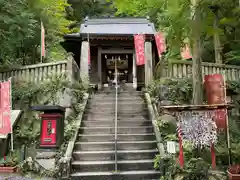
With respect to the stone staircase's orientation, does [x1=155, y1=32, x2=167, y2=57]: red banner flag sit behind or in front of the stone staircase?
behind

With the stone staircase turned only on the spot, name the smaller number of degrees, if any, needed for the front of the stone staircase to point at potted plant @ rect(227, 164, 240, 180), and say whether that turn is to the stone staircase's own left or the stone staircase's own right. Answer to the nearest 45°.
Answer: approximately 45° to the stone staircase's own left

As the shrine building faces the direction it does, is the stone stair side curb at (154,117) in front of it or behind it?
in front

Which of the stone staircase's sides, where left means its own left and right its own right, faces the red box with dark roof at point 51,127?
right

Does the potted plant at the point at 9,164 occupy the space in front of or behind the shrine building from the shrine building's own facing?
in front

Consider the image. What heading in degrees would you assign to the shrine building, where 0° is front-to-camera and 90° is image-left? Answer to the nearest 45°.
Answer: approximately 0°

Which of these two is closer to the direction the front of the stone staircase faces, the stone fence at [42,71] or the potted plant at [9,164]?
the potted plant

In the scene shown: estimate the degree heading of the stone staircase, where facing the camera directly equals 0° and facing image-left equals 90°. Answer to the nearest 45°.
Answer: approximately 0°

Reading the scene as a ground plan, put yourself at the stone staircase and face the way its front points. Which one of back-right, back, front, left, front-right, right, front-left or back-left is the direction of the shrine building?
back

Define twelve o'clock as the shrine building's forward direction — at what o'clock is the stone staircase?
The stone staircase is roughly at 12 o'clock from the shrine building.

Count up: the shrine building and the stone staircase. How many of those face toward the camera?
2
